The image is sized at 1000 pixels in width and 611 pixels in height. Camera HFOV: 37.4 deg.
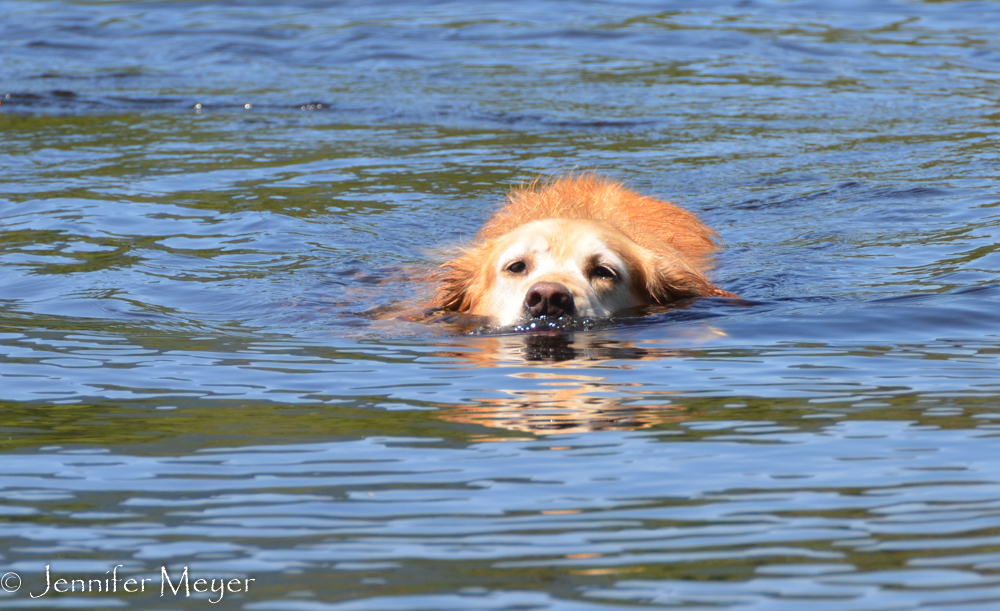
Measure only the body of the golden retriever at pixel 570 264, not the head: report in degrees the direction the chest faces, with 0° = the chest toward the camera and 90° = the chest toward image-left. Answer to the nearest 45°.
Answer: approximately 0°
